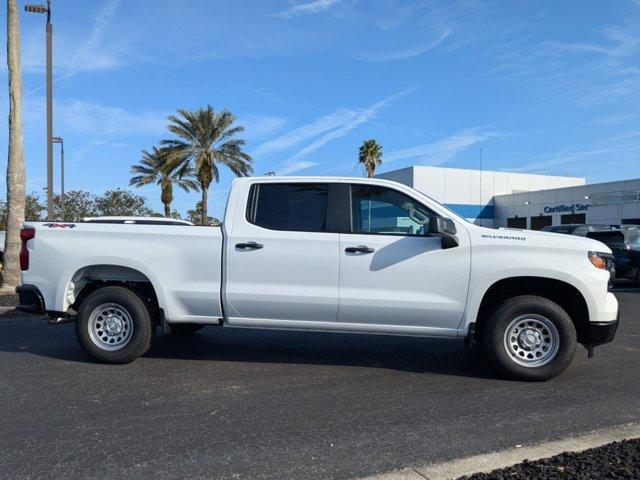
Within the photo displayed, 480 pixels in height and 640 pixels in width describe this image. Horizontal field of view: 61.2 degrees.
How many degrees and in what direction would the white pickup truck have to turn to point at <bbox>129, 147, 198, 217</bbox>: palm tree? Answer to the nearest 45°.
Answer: approximately 90° to its left

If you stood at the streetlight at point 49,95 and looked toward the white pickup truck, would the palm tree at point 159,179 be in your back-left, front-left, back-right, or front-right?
back-left

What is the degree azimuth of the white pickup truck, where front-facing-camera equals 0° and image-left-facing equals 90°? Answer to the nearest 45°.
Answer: approximately 270°

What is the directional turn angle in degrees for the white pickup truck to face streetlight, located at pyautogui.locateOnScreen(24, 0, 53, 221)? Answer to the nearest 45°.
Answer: approximately 135° to its left

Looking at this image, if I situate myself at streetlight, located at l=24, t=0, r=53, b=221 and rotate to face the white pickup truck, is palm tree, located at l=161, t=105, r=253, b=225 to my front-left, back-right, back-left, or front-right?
back-left

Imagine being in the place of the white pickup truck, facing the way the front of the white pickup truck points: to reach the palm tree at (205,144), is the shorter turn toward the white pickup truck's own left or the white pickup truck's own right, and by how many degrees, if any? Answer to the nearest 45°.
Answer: approximately 90° to the white pickup truck's own left
